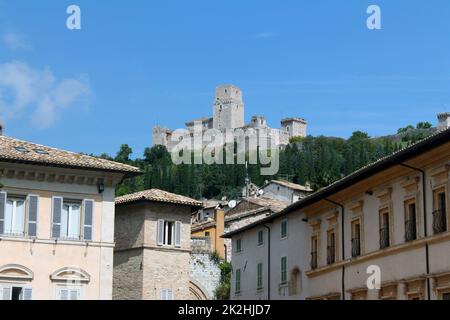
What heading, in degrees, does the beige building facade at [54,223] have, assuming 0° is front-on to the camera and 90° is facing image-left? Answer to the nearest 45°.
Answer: approximately 0°

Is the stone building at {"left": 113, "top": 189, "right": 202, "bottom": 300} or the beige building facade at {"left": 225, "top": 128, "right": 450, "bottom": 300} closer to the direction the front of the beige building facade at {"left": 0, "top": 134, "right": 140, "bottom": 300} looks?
the beige building facade

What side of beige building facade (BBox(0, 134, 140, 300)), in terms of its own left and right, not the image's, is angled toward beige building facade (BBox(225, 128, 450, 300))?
left

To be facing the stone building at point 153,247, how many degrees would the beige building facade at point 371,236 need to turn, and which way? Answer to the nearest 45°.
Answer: approximately 90° to its right

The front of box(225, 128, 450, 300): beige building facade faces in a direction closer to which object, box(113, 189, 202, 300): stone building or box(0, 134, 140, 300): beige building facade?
the beige building facade

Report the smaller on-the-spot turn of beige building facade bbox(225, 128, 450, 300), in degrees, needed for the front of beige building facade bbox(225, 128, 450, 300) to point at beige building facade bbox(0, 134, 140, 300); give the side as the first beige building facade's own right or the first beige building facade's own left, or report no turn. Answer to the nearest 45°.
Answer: approximately 45° to the first beige building facade's own right
